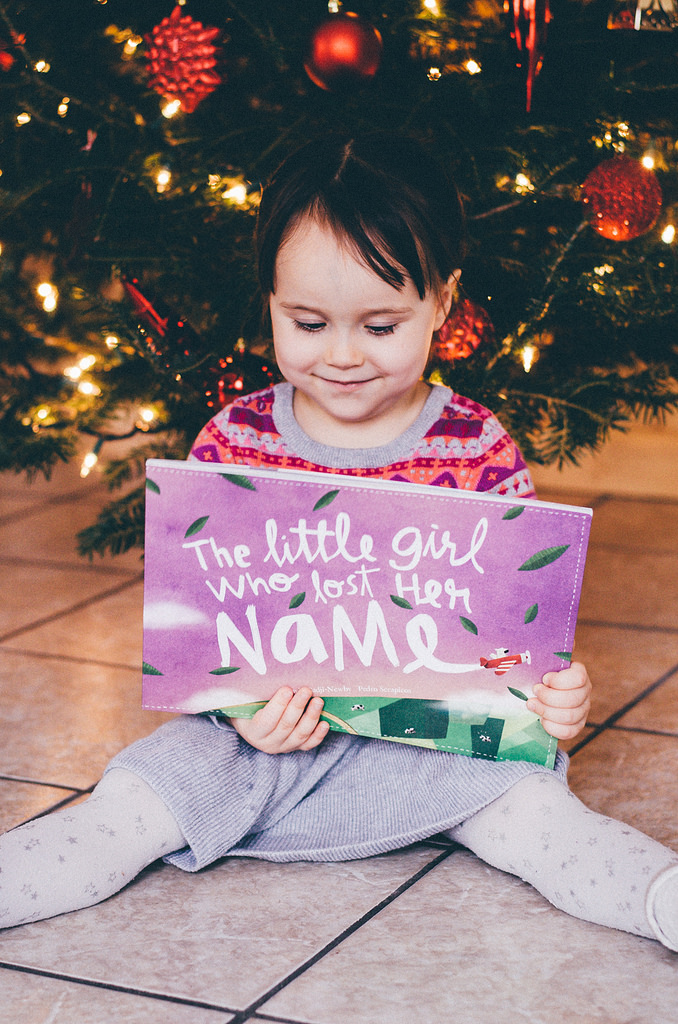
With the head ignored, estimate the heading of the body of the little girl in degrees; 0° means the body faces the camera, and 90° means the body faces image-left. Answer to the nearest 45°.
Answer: approximately 0°

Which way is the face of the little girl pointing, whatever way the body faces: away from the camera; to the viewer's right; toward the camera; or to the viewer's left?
toward the camera
